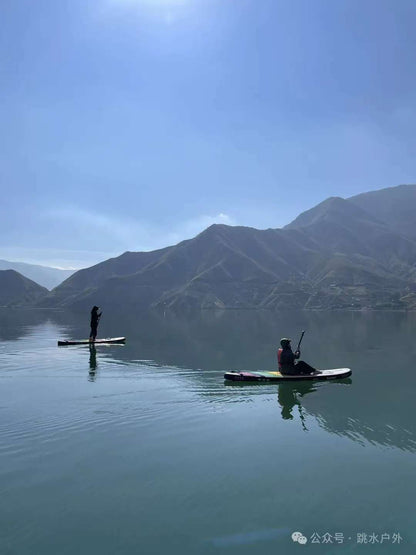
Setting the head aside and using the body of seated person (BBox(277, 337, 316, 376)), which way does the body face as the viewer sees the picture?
to the viewer's right

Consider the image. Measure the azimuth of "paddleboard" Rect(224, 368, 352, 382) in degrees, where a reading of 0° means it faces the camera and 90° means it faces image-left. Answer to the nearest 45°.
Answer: approximately 270°
